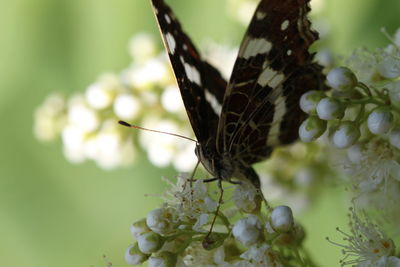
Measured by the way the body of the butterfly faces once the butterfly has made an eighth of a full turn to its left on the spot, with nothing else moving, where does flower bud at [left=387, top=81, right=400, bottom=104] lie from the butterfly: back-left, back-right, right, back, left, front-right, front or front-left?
left

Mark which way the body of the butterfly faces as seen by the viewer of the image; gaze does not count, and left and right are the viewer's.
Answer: facing the viewer and to the left of the viewer
